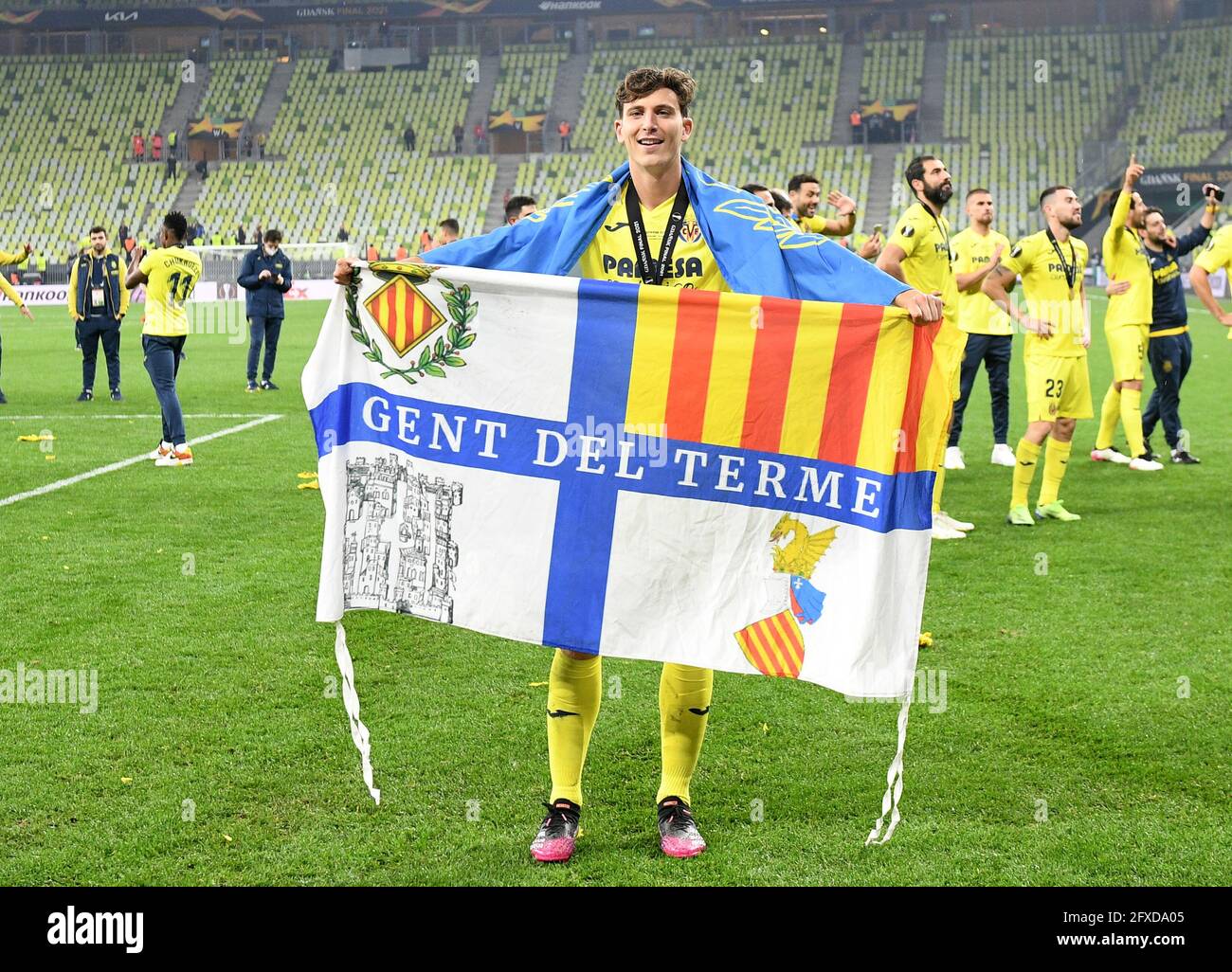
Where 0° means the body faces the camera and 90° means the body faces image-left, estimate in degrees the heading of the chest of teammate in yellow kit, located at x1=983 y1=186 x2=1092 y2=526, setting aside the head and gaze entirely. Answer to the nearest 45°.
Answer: approximately 315°

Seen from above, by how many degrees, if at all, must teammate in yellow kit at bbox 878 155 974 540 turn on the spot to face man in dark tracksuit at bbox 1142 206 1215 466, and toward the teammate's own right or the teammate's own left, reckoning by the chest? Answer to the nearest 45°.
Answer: approximately 90° to the teammate's own left

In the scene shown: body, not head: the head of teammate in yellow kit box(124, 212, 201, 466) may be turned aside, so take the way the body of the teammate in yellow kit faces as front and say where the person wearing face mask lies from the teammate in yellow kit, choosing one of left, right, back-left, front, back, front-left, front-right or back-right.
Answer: front-right

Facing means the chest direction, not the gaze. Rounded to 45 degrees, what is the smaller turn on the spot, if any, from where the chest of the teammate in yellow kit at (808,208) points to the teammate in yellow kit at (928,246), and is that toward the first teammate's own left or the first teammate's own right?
0° — they already face them

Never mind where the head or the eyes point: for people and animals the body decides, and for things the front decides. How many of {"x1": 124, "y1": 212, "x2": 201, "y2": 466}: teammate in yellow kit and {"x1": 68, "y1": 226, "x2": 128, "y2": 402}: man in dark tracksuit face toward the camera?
1

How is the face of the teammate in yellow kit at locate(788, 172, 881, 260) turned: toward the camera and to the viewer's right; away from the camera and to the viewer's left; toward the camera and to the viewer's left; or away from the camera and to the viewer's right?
toward the camera and to the viewer's right
